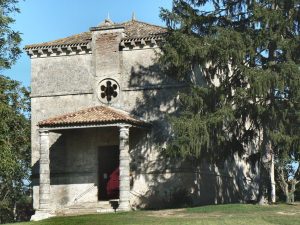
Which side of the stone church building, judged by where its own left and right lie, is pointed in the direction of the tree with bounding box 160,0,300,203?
left

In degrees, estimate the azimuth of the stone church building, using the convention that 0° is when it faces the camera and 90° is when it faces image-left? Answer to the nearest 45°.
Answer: approximately 45°
